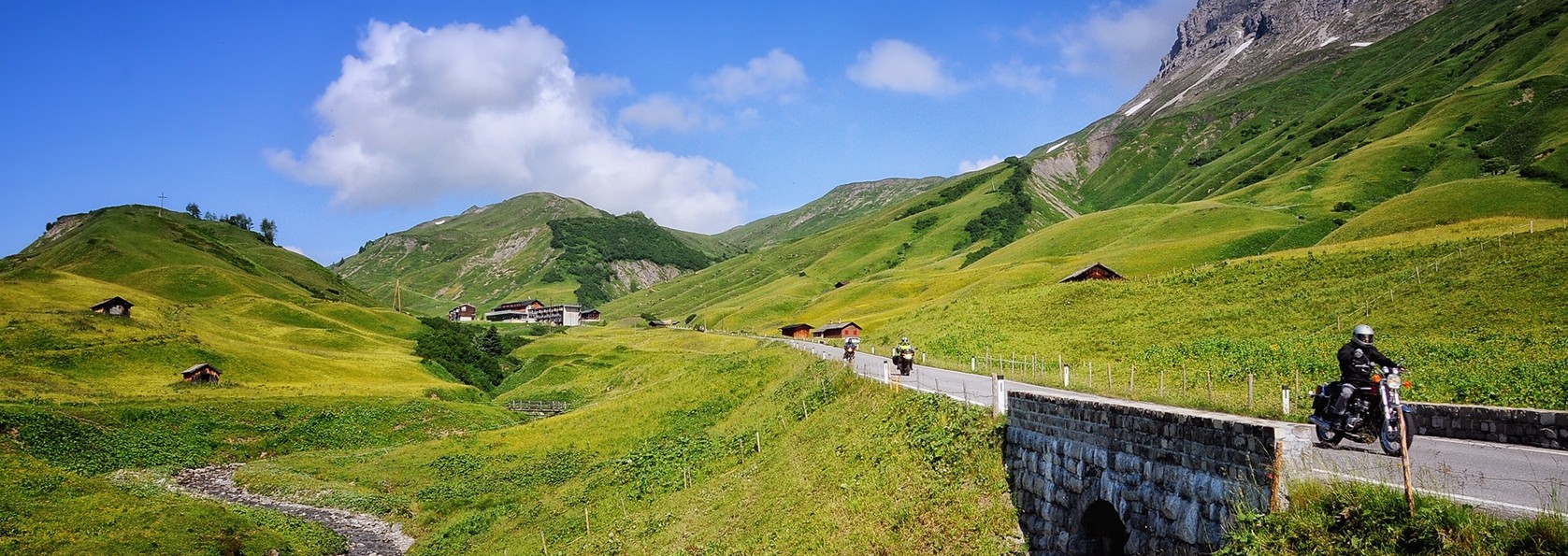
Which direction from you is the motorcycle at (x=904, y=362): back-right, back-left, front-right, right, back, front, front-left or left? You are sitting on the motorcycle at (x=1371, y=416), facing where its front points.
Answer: back

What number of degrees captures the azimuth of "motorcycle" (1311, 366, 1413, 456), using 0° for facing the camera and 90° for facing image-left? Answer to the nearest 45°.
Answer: approximately 315°

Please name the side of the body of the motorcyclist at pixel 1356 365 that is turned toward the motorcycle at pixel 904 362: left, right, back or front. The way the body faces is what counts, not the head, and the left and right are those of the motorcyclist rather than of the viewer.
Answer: back

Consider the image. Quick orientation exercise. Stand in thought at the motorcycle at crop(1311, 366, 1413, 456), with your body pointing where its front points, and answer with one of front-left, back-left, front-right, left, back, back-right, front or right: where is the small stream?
back-right

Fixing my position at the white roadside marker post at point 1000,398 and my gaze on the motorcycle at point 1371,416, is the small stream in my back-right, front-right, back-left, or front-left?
back-right

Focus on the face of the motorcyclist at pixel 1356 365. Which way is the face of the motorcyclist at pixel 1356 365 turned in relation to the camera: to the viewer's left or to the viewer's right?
to the viewer's right
